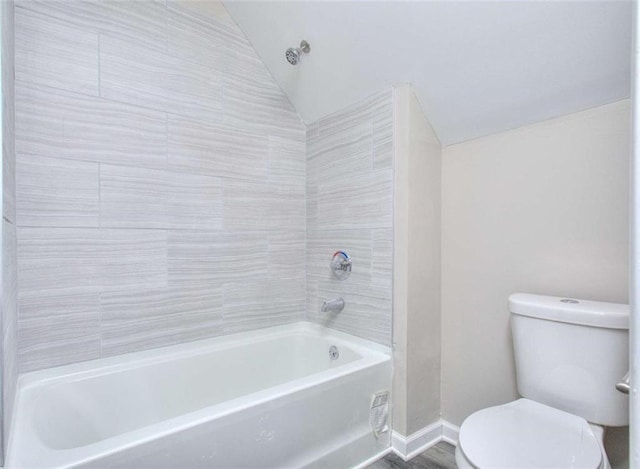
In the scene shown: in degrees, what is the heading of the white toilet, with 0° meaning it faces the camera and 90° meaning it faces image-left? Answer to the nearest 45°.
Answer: approximately 45°

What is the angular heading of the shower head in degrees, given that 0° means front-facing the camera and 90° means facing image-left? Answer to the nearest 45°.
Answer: approximately 45°
